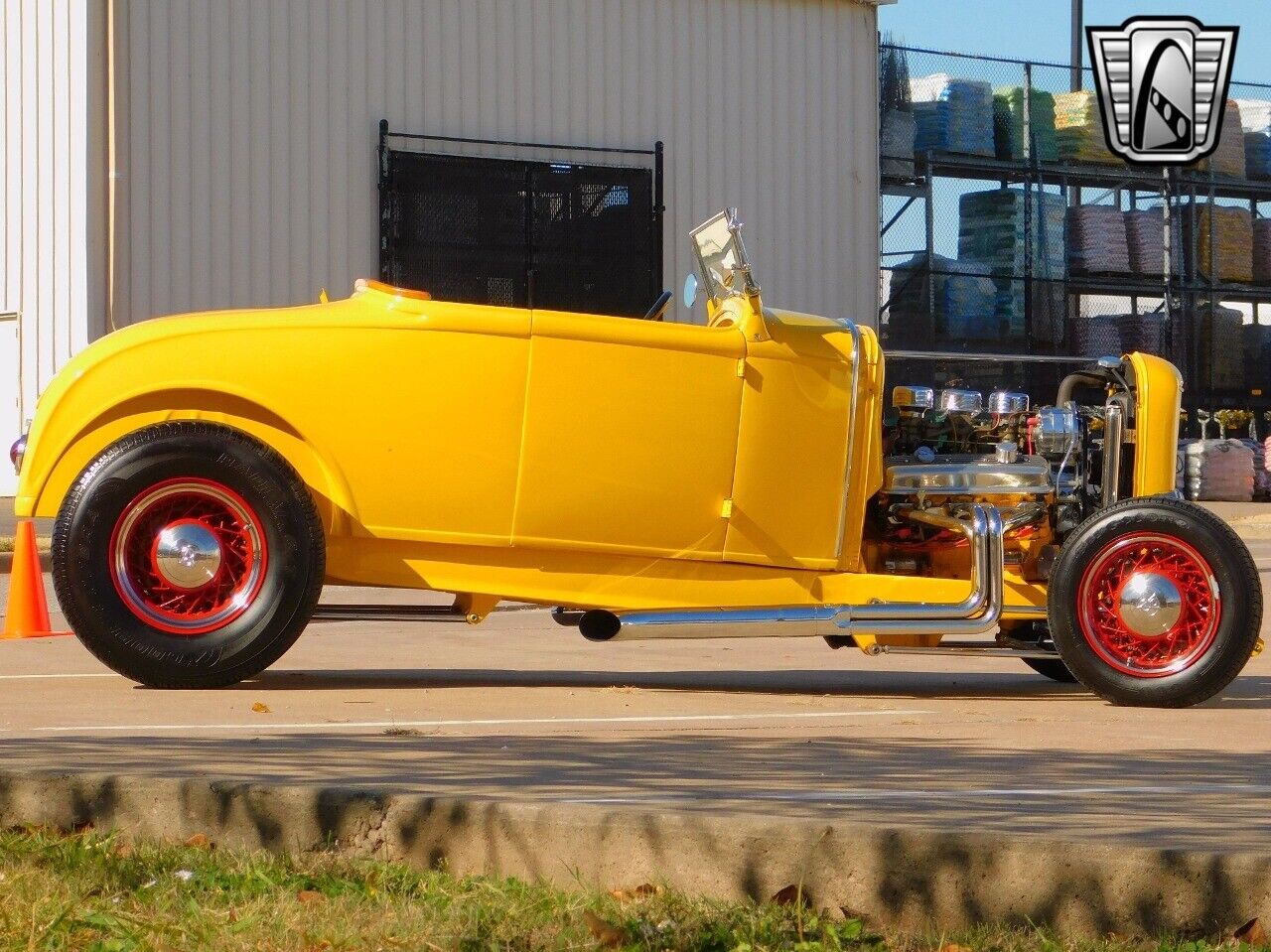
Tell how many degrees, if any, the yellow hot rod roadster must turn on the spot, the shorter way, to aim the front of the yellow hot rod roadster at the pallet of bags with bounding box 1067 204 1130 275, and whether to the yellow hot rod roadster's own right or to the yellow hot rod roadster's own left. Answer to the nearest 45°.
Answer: approximately 90° to the yellow hot rod roadster's own left

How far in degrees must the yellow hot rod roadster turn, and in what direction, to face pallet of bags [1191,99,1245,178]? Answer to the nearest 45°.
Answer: approximately 45° to its left

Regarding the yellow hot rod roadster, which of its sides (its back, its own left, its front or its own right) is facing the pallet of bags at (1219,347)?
left

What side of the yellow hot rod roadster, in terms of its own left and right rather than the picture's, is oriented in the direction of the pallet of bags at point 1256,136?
left

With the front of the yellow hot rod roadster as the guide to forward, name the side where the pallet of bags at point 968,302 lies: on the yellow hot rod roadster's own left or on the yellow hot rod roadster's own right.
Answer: on the yellow hot rod roadster's own left

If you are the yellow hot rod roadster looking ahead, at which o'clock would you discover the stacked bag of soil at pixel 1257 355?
The stacked bag of soil is roughly at 10 o'clock from the yellow hot rod roadster.

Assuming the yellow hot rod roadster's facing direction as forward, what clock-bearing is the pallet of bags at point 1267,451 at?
The pallet of bags is roughly at 10 o'clock from the yellow hot rod roadster.

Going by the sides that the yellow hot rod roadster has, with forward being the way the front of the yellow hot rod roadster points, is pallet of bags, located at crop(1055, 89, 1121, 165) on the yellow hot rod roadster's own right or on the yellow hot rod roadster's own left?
on the yellow hot rod roadster's own left

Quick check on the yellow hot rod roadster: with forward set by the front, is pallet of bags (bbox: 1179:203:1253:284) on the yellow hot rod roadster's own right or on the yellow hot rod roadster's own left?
on the yellow hot rod roadster's own left

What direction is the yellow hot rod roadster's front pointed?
to the viewer's right

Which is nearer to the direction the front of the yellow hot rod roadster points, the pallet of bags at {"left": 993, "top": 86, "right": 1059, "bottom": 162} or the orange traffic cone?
the pallet of bags
